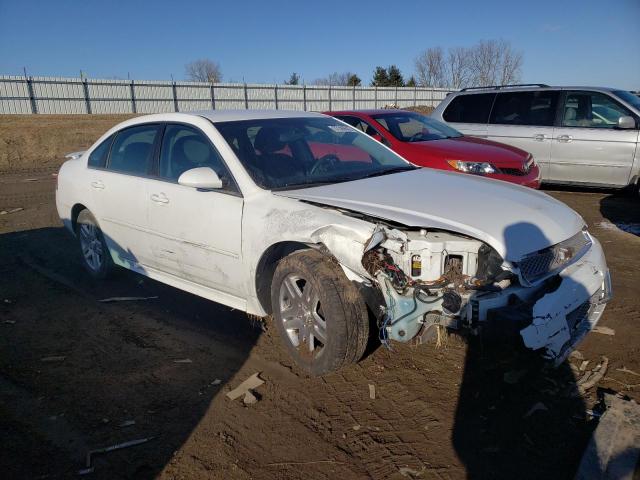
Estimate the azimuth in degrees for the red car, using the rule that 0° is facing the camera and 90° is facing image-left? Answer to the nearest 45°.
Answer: approximately 315°

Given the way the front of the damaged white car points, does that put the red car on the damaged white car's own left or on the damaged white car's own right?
on the damaged white car's own left

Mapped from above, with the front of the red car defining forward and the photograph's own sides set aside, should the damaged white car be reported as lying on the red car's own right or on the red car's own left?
on the red car's own right

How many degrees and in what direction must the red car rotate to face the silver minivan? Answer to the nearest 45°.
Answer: approximately 90° to its left

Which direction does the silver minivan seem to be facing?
to the viewer's right

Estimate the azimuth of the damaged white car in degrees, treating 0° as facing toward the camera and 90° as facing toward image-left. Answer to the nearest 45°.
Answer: approximately 315°

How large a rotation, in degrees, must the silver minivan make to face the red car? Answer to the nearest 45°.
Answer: approximately 135° to its right

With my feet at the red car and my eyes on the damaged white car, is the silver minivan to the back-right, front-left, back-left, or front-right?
back-left
